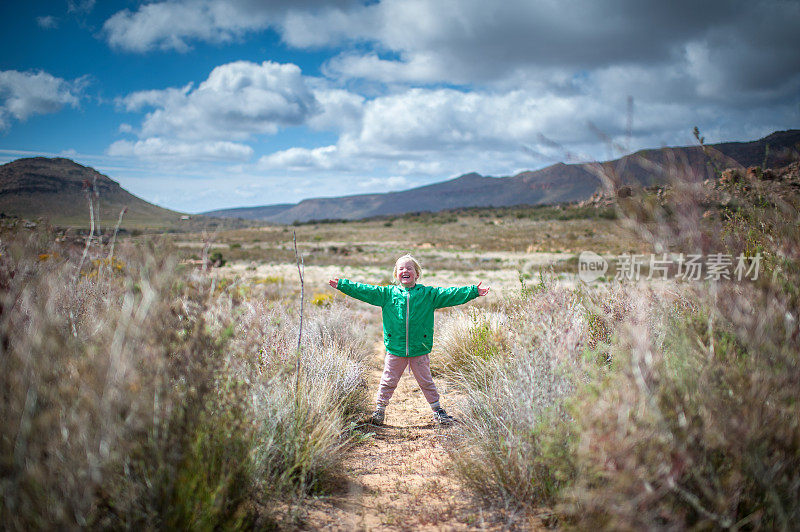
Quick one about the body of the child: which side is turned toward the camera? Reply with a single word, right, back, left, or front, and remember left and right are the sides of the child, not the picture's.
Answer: front

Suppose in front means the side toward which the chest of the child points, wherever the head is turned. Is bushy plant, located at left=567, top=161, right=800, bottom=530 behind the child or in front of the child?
in front

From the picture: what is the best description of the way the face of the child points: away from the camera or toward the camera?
toward the camera
